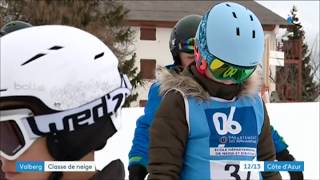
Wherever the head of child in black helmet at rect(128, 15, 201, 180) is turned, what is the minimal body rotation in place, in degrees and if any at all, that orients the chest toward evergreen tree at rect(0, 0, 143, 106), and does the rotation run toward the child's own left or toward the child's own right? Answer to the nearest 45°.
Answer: approximately 135° to the child's own left

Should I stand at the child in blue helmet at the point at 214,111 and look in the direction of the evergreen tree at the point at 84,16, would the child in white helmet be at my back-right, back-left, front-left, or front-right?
back-left

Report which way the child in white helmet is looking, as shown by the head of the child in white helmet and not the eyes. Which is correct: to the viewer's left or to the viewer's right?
to the viewer's left

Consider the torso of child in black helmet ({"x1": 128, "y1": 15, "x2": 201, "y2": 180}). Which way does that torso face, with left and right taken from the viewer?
facing the viewer and to the right of the viewer
